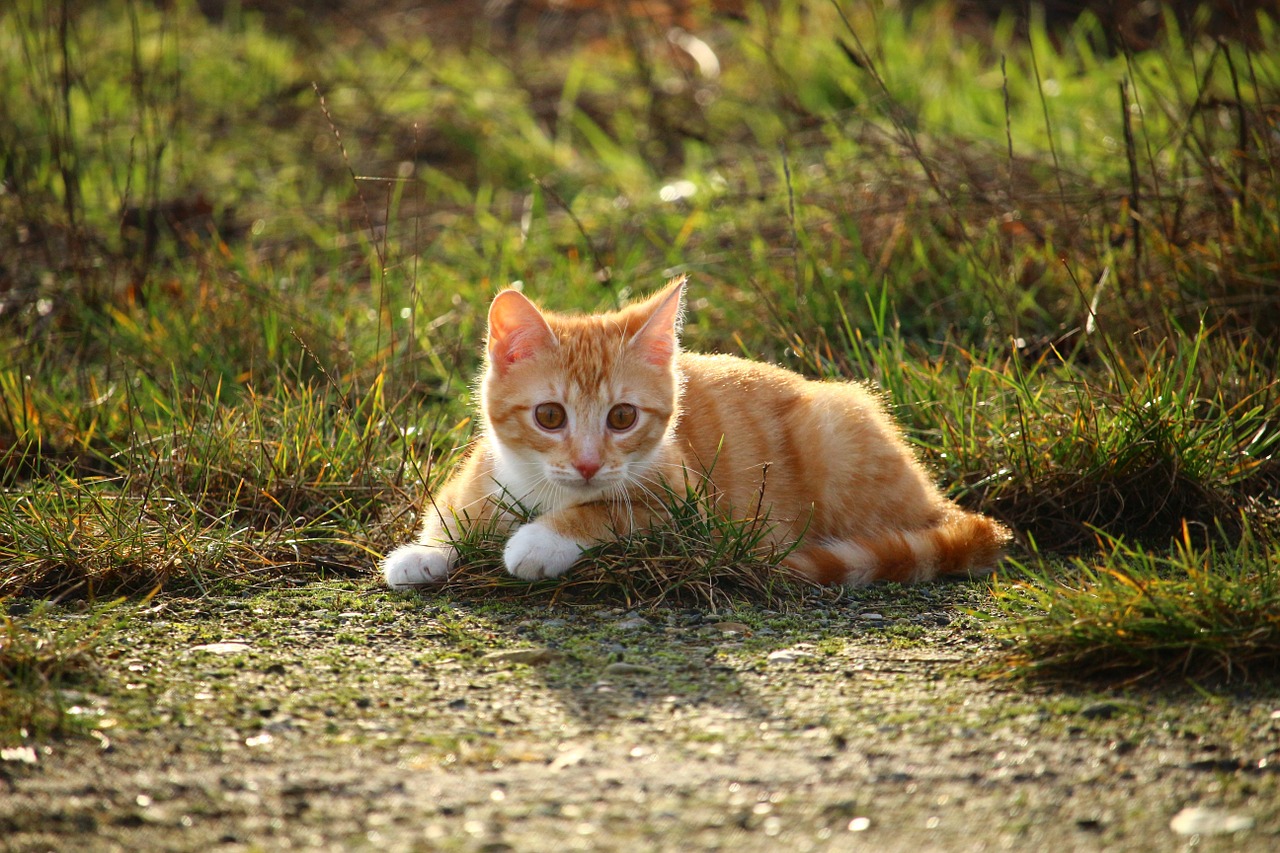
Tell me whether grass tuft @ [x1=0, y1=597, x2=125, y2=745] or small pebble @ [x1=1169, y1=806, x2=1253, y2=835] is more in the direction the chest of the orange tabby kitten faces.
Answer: the grass tuft

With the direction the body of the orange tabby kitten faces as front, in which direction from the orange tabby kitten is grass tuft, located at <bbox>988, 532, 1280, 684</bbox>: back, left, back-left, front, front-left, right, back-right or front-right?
left

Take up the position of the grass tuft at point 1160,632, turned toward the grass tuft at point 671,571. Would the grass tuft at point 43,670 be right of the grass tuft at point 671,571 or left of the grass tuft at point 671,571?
left

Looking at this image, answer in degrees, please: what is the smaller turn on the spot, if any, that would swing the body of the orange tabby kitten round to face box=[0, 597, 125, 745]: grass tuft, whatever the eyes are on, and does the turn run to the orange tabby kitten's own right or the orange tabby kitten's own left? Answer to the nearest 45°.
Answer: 0° — it already faces it

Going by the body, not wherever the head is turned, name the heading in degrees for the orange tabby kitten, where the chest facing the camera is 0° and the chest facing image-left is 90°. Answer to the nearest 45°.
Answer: approximately 45°
